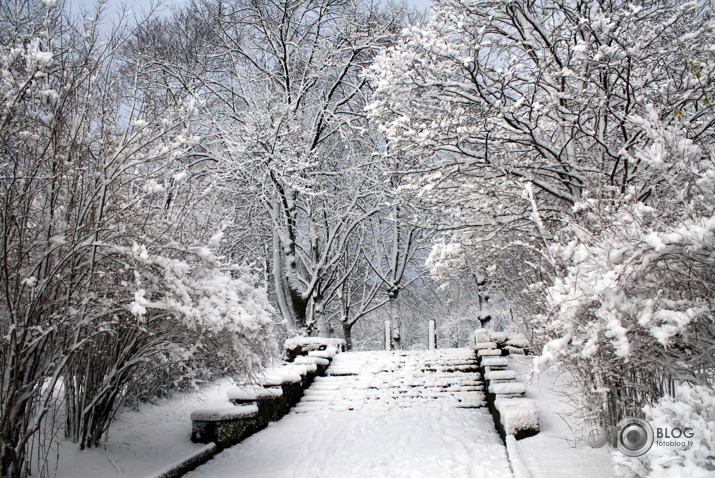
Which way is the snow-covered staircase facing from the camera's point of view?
toward the camera

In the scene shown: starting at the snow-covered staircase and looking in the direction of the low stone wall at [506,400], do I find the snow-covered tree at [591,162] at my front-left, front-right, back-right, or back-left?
front-left

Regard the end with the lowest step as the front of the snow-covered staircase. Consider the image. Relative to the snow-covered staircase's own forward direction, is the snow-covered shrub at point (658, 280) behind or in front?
in front

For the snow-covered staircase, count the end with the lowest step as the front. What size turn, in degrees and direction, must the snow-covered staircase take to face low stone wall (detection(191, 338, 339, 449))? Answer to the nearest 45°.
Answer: approximately 45° to its right

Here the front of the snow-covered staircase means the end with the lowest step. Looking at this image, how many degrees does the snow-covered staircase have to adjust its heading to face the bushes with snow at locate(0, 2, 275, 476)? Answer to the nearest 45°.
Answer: approximately 45° to its right

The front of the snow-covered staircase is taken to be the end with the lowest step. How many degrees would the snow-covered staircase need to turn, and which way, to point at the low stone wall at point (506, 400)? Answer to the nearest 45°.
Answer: approximately 45° to its left

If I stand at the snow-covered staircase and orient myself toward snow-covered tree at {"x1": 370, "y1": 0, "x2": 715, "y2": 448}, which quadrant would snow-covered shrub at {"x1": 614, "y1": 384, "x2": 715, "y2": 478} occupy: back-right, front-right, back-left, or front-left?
front-right

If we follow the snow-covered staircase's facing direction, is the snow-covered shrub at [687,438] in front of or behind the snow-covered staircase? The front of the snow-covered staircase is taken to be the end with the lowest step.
in front

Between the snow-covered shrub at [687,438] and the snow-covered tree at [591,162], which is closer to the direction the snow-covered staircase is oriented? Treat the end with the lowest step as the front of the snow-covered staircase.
the snow-covered shrub

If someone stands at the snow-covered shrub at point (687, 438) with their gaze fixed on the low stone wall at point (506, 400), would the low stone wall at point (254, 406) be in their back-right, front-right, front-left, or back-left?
front-left
